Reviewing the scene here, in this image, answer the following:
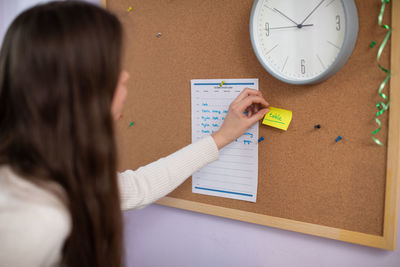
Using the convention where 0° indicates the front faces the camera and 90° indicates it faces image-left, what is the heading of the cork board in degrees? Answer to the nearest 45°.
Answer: approximately 45°

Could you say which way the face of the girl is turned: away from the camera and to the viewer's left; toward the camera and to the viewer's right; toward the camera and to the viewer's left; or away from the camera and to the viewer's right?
away from the camera and to the viewer's right
